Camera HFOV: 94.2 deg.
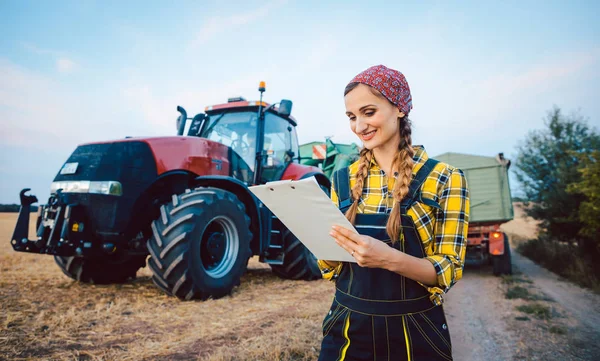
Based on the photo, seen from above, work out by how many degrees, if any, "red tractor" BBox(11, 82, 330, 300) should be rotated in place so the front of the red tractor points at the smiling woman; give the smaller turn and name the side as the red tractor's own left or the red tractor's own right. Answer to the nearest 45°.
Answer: approximately 45° to the red tractor's own left

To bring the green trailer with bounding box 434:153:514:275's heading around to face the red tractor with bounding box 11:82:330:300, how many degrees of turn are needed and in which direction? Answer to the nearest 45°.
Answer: approximately 135° to its left

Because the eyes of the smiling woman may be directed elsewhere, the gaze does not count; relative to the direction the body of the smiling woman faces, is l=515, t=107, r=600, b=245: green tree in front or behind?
behind

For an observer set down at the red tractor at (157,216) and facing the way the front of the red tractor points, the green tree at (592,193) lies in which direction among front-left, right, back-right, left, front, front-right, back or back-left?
back-left

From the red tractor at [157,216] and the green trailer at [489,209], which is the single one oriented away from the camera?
the green trailer

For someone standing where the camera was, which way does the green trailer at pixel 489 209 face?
facing away from the viewer

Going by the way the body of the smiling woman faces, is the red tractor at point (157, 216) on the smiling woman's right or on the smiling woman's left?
on the smiling woman's right

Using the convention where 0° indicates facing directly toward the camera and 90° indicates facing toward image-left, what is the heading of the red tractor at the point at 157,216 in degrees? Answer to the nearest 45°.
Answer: approximately 45°

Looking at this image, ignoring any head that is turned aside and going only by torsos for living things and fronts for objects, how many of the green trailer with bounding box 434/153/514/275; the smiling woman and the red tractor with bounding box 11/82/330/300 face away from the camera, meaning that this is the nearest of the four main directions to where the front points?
1

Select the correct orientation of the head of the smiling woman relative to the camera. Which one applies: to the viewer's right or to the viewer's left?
to the viewer's left

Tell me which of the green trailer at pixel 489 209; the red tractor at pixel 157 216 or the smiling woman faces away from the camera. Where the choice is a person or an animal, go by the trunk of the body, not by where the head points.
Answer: the green trailer

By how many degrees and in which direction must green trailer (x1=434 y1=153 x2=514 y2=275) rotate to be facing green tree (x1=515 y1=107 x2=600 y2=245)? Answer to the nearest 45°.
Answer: approximately 45° to its right

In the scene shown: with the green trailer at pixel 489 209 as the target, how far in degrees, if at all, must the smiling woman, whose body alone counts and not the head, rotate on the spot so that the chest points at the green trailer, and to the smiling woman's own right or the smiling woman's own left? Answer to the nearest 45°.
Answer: approximately 135° to the smiling woman's own right

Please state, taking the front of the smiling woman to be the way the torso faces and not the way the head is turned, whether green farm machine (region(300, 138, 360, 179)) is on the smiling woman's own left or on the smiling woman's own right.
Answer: on the smiling woman's own right
